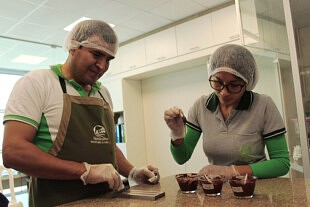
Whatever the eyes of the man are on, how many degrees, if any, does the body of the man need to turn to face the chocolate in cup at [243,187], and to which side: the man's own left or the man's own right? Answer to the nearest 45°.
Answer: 0° — they already face it

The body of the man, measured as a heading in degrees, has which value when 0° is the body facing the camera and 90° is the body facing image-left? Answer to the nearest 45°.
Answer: approximately 315°

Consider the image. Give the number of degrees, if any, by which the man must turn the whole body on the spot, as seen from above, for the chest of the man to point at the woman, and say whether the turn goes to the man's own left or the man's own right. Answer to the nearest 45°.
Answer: approximately 45° to the man's own left
